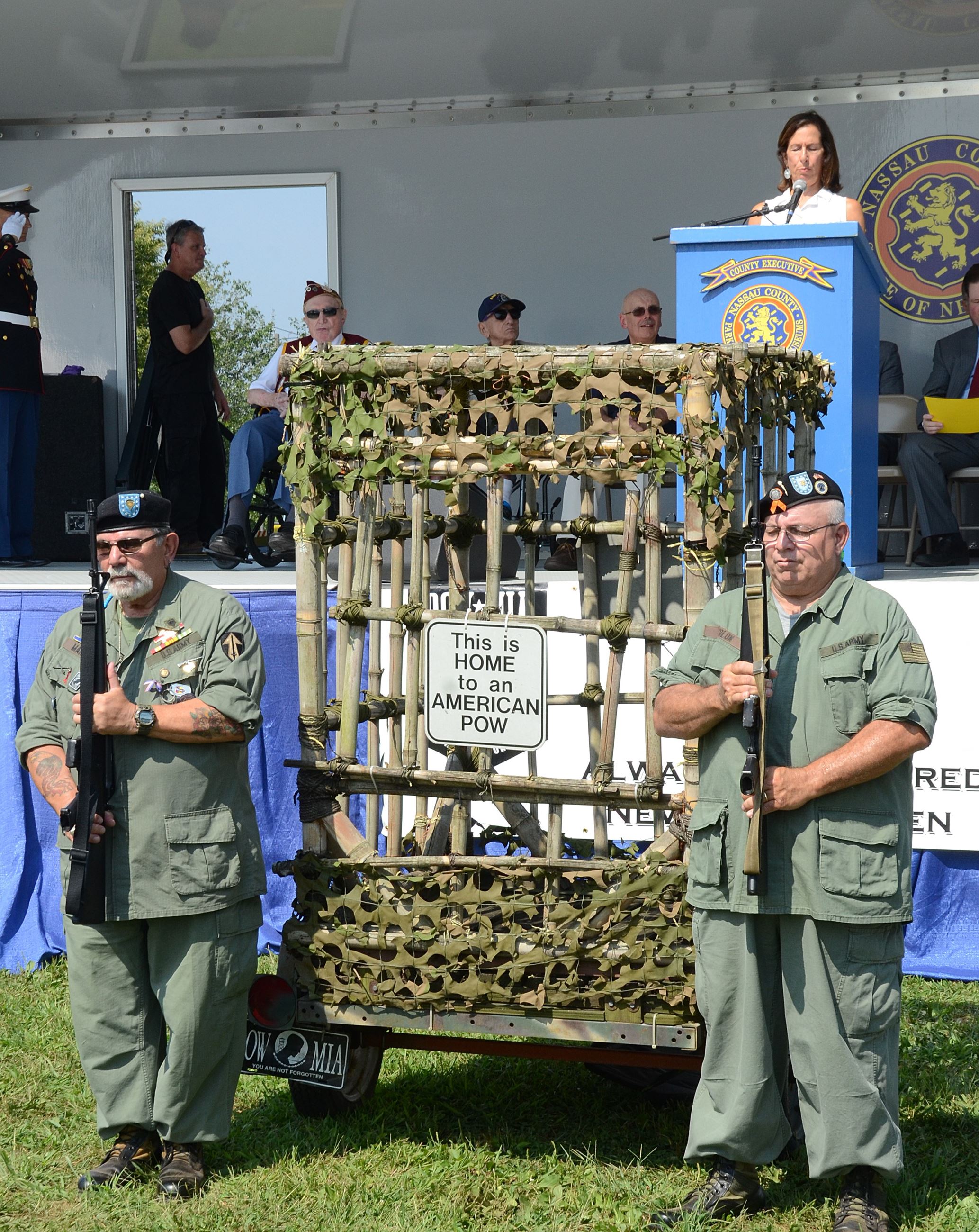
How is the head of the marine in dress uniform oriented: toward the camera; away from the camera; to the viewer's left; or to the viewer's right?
to the viewer's right

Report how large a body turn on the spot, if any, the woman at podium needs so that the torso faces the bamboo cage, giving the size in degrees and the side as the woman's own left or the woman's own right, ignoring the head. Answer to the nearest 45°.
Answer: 0° — they already face it

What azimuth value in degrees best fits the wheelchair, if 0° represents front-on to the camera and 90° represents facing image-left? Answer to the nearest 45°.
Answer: approximately 45°

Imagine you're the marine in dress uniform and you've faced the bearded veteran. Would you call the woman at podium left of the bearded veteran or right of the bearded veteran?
left

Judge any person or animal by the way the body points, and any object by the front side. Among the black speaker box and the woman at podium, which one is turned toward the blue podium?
the woman at podium

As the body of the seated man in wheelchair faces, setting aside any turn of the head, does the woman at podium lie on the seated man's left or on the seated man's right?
on the seated man's left
